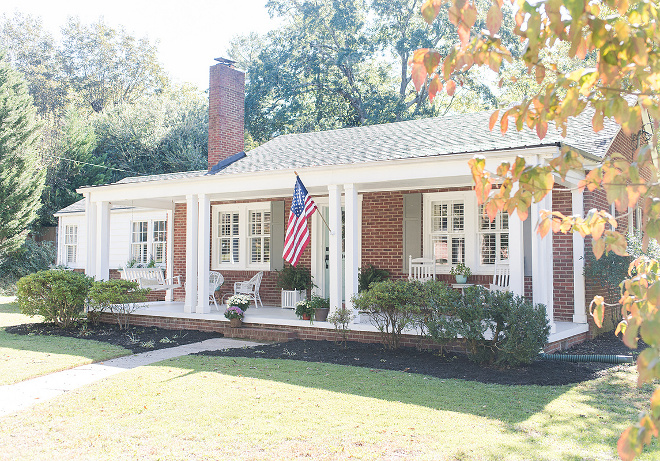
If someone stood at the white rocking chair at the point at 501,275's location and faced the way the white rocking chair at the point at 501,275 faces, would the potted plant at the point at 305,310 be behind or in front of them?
in front

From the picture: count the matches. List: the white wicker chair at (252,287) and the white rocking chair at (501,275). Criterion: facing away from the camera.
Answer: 0

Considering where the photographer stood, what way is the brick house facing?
facing the viewer and to the left of the viewer

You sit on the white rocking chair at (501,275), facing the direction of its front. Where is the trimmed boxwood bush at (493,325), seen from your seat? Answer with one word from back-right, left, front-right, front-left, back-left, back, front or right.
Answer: front-left

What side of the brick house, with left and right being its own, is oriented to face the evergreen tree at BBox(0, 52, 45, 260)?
right

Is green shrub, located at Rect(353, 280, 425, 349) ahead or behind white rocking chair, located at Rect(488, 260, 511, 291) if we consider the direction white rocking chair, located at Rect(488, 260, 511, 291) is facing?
ahead

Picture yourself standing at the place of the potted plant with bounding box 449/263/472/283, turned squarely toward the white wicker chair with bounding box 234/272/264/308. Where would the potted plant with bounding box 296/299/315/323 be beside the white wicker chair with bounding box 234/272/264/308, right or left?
left

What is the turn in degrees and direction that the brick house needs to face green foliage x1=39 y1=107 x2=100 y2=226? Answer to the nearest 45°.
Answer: approximately 90° to its right

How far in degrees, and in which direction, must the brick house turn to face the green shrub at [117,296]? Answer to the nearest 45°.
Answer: approximately 45° to its right
